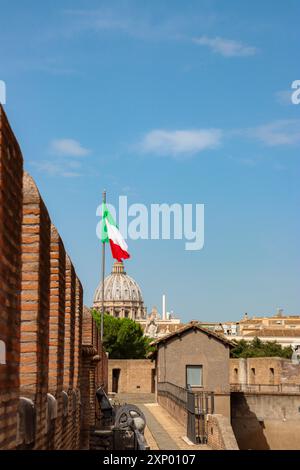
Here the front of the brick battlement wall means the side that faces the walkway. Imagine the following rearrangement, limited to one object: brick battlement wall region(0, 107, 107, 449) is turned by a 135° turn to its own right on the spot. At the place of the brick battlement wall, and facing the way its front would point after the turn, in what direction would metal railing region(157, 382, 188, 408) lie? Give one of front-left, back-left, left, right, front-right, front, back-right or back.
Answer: back-right

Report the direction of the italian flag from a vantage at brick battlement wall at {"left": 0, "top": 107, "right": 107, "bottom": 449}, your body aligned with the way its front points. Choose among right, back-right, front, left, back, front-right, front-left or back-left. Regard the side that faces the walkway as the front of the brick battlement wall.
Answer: left

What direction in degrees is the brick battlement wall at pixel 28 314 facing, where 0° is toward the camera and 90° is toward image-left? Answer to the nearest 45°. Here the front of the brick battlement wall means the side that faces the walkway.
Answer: approximately 270°
